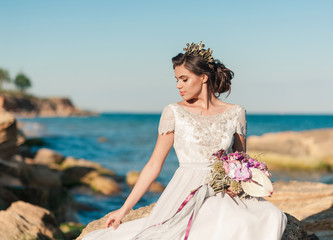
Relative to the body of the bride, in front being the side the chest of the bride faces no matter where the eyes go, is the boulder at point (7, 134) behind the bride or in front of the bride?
behind

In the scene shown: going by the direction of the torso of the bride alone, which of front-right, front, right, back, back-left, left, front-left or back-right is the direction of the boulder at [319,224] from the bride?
back-left

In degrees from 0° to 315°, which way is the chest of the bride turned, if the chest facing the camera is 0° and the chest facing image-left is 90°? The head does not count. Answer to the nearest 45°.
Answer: approximately 0°

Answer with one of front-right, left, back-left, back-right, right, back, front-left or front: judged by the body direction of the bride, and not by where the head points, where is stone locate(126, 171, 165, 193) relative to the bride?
back

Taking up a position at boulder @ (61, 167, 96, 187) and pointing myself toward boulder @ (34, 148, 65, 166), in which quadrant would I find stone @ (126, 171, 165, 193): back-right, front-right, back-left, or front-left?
back-right

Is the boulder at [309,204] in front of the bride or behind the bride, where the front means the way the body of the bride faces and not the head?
behind
